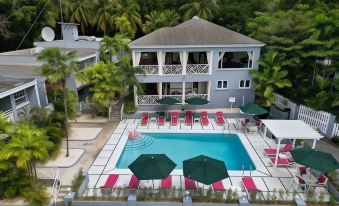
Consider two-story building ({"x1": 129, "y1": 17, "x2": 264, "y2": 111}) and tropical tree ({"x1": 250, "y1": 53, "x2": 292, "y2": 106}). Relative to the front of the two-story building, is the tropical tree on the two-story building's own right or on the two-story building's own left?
on the two-story building's own left

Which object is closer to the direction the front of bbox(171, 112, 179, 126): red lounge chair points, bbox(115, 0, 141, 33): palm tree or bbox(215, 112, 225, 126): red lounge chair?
the red lounge chair

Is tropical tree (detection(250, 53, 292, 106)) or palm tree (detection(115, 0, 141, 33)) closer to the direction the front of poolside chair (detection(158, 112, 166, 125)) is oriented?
the tropical tree

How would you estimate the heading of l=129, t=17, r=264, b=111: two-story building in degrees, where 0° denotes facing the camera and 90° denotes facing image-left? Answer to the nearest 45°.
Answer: approximately 0°

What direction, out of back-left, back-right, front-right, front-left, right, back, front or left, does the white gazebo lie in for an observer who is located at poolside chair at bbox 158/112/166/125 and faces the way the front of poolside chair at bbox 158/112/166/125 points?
front-left

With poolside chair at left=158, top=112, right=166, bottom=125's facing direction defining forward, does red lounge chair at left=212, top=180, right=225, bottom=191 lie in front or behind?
in front

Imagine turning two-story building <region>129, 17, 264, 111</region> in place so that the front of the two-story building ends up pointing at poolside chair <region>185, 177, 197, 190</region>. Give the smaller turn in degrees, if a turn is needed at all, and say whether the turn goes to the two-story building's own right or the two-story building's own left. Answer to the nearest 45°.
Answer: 0° — it already faces it

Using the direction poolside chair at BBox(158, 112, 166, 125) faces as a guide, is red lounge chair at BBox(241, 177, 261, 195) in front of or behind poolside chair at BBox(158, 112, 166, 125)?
in front

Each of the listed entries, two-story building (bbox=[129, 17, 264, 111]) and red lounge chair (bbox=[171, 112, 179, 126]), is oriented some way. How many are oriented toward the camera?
2

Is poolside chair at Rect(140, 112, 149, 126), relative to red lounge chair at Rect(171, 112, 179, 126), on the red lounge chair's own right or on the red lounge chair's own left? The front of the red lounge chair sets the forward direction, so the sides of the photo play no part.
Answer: on the red lounge chair's own right

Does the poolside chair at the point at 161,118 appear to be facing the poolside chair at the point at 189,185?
yes

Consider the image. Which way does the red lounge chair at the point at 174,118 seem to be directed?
toward the camera

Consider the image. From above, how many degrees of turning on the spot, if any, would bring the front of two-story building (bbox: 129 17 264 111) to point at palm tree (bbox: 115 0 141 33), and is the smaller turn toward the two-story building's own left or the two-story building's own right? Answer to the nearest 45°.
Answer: approximately 135° to the two-story building's own right

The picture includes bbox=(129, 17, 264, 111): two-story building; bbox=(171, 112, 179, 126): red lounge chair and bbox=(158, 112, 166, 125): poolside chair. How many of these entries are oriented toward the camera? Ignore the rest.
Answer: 3
